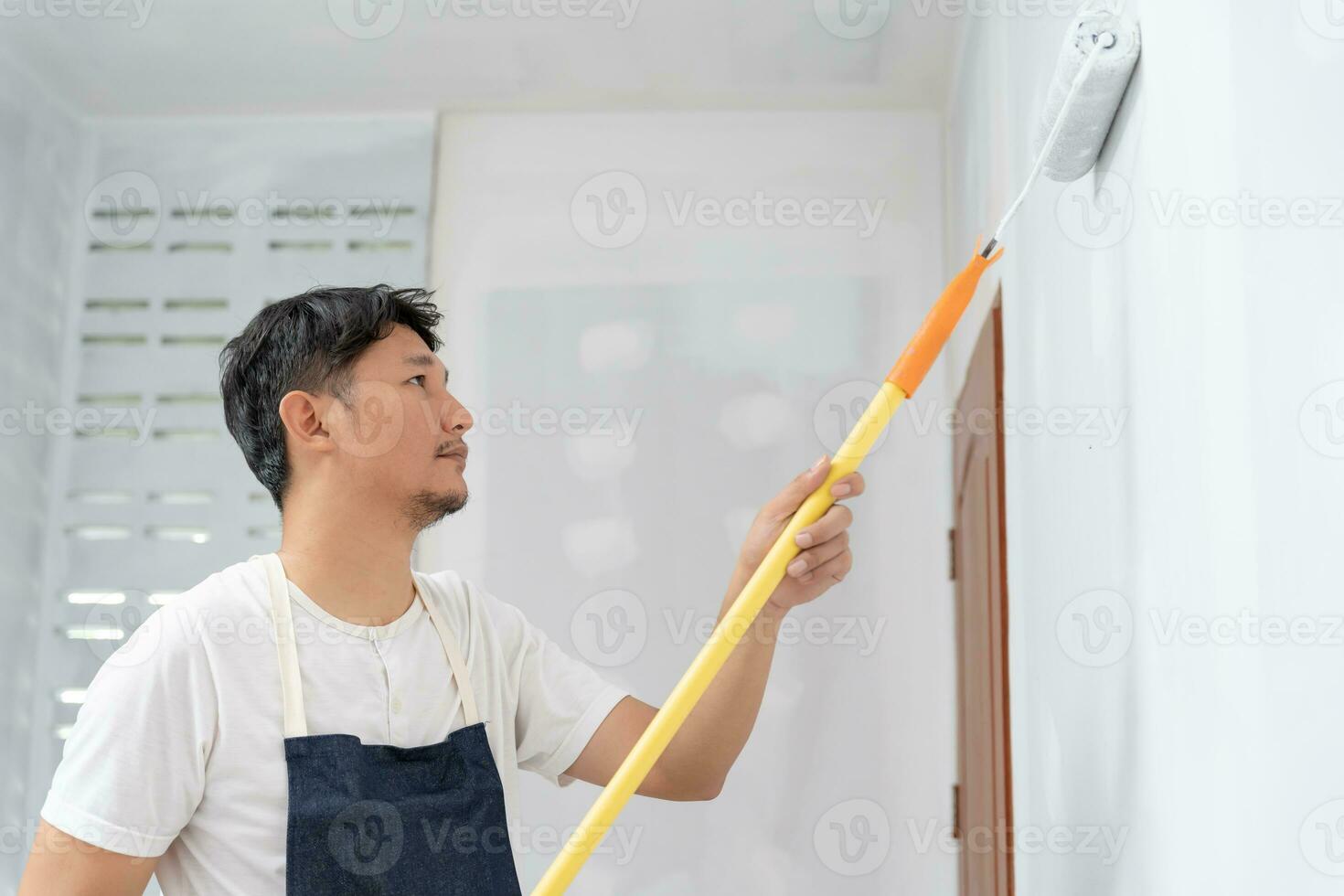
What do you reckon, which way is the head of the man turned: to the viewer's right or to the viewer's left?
to the viewer's right

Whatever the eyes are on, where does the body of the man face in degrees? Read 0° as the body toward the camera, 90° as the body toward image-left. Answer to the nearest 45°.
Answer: approximately 315°
